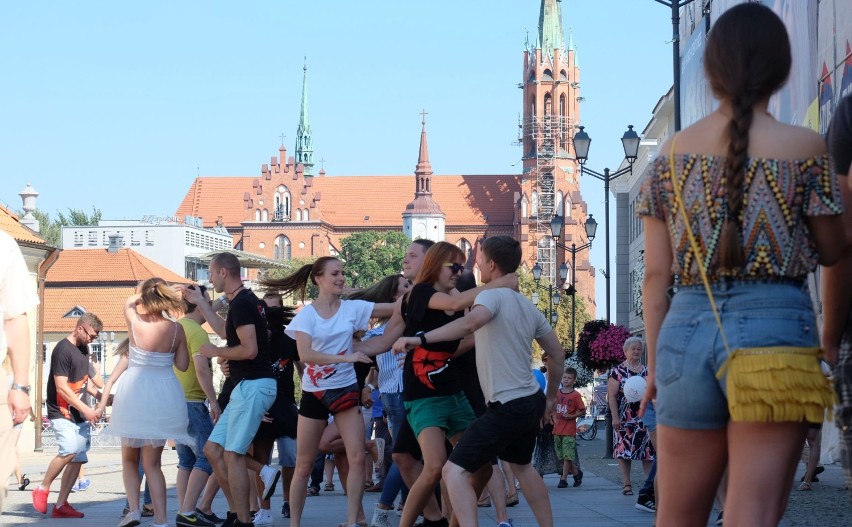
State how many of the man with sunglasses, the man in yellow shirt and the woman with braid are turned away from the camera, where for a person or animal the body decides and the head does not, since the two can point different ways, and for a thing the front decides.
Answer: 1

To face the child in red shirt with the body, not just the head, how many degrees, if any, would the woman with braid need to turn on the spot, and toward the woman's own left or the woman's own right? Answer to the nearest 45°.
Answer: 0° — they already face them

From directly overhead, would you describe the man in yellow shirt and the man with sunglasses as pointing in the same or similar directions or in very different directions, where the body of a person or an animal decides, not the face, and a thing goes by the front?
same or similar directions

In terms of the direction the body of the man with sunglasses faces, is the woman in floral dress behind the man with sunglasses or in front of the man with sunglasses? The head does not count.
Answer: in front

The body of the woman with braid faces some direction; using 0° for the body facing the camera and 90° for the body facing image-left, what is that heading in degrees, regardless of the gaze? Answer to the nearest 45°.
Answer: approximately 180°

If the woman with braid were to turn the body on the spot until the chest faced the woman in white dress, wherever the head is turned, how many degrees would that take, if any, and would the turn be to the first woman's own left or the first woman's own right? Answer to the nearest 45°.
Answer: approximately 45° to the first woman's own left

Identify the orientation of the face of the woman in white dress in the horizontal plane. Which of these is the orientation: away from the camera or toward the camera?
away from the camera

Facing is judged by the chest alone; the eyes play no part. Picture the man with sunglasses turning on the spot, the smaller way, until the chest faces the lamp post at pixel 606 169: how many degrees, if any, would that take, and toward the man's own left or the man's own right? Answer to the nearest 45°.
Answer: approximately 45° to the man's own left

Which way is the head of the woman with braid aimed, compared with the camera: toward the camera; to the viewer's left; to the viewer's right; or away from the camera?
away from the camera
